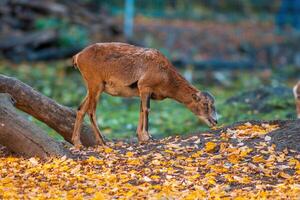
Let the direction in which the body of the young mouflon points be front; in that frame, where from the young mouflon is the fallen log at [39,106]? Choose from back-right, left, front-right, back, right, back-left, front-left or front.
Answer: back

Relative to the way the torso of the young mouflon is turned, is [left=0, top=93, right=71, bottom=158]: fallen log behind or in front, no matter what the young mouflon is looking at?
behind

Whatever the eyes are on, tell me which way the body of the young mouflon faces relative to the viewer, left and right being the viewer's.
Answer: facing to the right of the viewer

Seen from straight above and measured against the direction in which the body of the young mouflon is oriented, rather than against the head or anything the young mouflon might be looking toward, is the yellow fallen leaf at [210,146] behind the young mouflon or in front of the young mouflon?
in front

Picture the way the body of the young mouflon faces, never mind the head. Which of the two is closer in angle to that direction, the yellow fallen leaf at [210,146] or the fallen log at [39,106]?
the yellow fallen leaf

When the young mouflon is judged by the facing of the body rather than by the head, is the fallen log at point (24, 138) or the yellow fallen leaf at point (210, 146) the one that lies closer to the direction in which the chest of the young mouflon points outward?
the yellow fallen leaf
